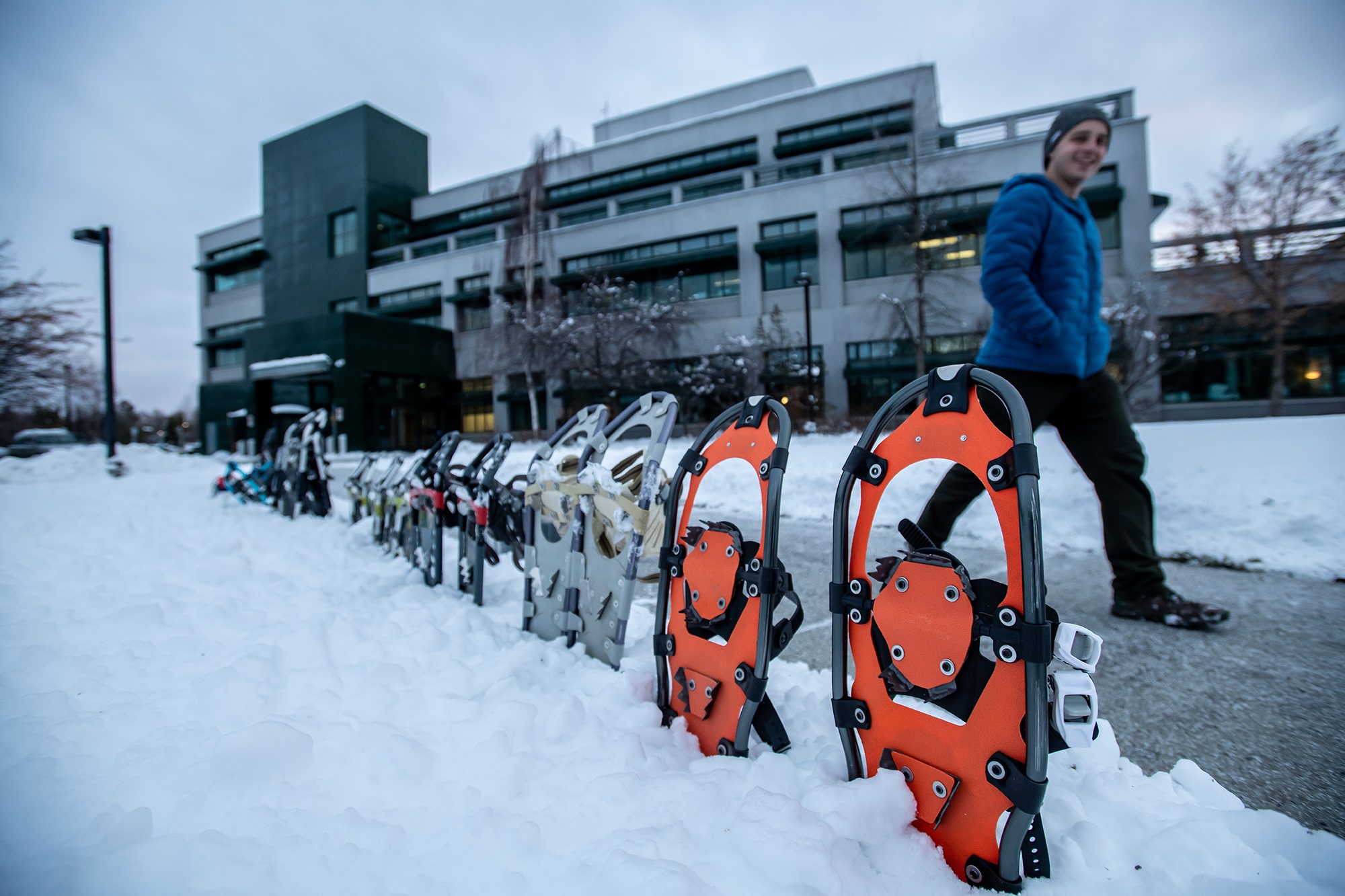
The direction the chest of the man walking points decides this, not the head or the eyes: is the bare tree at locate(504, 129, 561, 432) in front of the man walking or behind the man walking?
behind

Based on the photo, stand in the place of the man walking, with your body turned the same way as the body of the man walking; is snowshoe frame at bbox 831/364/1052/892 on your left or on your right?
on your right

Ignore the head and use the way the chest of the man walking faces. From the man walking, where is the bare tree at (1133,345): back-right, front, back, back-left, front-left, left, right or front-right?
back-left

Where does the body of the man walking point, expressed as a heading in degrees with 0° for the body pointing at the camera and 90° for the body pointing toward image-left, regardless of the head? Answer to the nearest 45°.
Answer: approximately 315°

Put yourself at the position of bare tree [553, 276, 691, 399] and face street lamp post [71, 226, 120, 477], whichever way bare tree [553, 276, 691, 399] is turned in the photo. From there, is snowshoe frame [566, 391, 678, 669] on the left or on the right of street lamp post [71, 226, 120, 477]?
left
